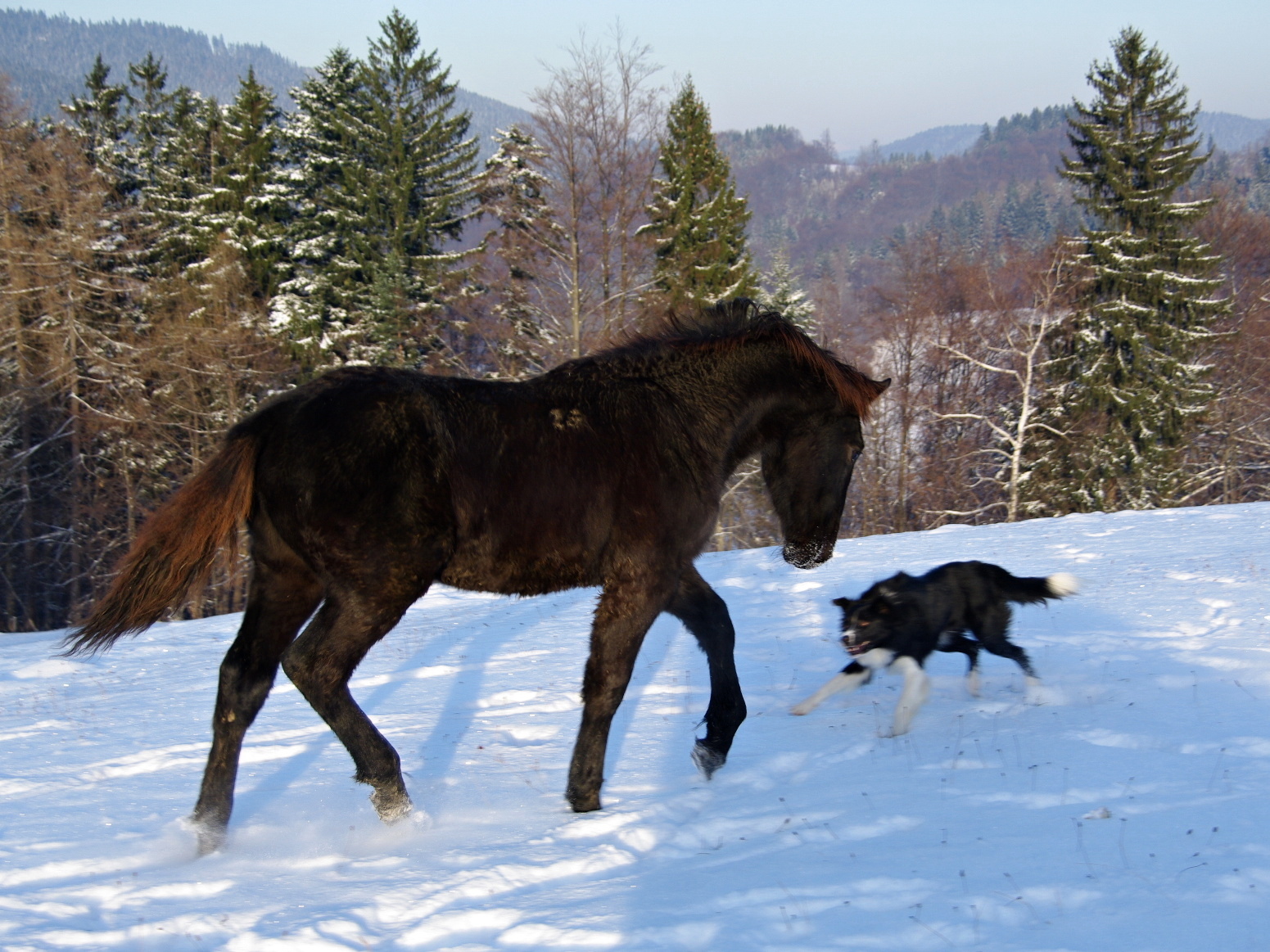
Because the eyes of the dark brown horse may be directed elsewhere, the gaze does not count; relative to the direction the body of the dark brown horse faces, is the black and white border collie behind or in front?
in front

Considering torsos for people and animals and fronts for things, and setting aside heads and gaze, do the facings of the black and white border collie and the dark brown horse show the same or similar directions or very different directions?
very different directions

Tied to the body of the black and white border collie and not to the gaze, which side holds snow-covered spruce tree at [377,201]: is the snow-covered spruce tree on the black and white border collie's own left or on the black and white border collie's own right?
on the black and white border collie's own right

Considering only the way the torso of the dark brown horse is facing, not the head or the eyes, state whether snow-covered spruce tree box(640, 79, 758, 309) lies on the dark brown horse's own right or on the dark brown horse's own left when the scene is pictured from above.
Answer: on the dark brown horse's own left

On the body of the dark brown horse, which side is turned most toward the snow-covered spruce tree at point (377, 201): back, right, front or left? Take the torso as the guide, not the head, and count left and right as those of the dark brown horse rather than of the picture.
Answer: left

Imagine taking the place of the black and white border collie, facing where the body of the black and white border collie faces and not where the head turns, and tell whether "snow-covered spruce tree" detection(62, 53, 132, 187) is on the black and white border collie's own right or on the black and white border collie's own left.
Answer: on the black and white border collie's own right

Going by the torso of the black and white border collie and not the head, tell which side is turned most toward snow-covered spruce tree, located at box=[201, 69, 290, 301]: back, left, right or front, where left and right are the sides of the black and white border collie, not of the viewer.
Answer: right

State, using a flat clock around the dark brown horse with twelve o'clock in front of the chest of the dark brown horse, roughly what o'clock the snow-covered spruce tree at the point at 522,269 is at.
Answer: The snow-covered spruce tree is roughly at 9 o'clock from the dark brown horse.

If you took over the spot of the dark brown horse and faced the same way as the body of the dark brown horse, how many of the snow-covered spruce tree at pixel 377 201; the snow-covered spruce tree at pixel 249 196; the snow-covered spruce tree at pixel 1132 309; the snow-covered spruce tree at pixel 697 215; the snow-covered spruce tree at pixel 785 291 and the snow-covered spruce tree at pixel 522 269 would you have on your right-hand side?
0

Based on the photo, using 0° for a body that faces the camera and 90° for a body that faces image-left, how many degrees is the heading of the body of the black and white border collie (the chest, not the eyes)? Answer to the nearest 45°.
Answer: approximately 45°

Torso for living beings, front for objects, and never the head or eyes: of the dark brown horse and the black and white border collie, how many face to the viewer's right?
1

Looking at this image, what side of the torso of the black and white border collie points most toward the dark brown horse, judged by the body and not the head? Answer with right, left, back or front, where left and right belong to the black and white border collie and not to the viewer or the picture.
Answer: front

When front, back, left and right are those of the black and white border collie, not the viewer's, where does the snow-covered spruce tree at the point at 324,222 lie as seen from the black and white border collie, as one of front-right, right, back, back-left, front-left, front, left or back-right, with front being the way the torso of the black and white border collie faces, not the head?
right

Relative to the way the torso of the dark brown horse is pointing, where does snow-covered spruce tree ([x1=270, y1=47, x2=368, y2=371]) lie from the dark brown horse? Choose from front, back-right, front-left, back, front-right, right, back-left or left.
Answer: left

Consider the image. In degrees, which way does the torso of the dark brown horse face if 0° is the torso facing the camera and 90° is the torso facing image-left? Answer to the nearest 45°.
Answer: approximately 270°

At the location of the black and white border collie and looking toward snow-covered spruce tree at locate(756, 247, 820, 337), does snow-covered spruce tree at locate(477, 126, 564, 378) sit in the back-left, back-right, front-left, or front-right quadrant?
front-left
